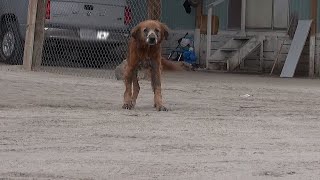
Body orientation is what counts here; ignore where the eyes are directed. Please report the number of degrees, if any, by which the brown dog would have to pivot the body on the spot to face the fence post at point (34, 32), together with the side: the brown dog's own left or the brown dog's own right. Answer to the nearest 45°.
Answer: approximately 180°

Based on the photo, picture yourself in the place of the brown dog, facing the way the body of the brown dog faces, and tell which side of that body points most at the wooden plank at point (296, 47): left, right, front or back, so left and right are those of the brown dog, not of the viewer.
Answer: back

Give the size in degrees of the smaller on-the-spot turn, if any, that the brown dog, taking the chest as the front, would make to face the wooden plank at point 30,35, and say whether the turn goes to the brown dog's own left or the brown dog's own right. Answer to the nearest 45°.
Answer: approximately 180°

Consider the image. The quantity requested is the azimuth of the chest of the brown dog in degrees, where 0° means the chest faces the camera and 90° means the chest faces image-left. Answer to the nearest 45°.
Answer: approximately 0°

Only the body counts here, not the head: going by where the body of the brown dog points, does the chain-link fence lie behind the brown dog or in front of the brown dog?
behind

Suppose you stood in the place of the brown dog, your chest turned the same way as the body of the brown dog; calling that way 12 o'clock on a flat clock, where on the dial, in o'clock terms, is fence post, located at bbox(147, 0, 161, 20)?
The fence post is roughly at 6 o'clock from the brown dog.
